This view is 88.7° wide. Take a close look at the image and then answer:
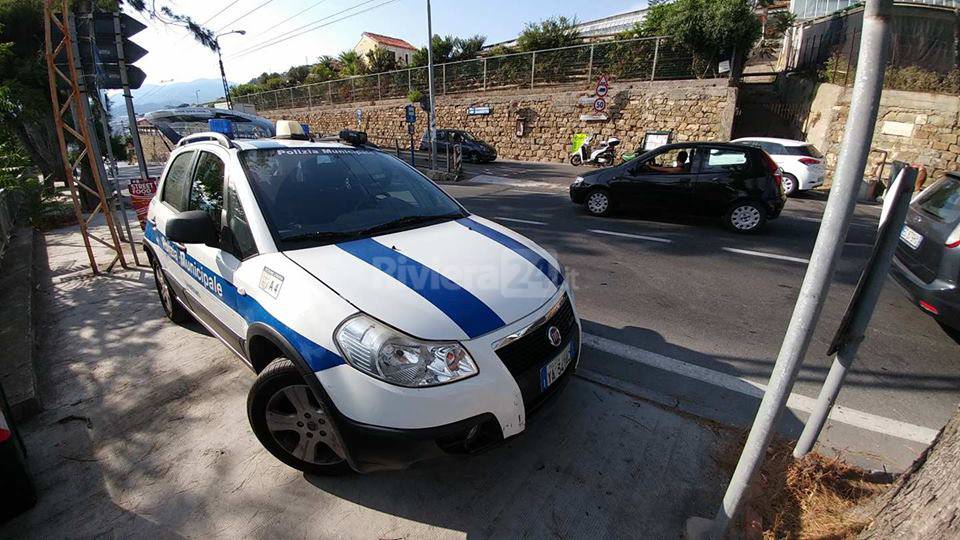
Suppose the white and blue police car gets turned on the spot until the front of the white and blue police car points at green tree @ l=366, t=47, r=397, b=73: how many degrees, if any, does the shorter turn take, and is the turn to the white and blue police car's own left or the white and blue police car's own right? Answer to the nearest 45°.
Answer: approximately 135° to the white and blue police car's own left

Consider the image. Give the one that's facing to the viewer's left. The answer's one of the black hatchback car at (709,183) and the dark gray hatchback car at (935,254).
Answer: the black hatchback car at (709,183)

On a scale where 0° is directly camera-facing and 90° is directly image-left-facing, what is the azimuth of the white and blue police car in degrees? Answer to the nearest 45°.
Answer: approximately 315°

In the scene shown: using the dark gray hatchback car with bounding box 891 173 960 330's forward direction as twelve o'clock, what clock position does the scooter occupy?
The scooter is roughly at 9 o'clock from the dark gray hatchback car.

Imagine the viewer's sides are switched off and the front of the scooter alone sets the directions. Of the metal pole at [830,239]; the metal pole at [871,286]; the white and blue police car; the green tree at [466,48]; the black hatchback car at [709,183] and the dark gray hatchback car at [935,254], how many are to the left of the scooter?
5

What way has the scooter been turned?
to the viewer's left

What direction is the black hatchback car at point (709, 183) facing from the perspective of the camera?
to the viewer's left

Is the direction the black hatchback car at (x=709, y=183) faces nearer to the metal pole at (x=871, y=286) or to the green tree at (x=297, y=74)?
the green tree

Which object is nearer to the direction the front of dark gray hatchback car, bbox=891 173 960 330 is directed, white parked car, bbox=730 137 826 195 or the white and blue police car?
the white parked car

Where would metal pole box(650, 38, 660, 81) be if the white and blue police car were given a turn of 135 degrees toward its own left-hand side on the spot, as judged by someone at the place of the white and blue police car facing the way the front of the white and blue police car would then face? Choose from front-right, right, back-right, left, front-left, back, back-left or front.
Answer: front-right

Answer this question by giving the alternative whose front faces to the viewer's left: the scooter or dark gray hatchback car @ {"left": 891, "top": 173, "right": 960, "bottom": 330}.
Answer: the scooter

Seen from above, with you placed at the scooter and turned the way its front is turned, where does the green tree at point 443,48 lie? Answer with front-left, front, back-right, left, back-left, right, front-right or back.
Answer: front-right

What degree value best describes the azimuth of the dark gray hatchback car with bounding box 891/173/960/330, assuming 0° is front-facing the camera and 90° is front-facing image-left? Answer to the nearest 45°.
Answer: approximately 225°

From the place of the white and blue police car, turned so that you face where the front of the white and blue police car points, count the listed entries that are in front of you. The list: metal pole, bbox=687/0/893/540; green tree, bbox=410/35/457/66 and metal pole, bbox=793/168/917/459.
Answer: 2

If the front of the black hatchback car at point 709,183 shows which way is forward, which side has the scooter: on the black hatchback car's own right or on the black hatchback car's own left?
on the black hatchback car's own right

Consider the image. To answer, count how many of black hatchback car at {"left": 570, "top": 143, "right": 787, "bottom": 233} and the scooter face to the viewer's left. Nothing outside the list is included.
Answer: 2

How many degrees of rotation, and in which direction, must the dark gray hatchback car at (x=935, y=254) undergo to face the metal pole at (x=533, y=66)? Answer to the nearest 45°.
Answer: approximately 90° to its left

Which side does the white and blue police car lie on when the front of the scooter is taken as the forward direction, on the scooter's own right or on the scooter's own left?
on the scooter's own left

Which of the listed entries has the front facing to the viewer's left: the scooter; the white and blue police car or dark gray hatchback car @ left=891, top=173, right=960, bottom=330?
the scooter
